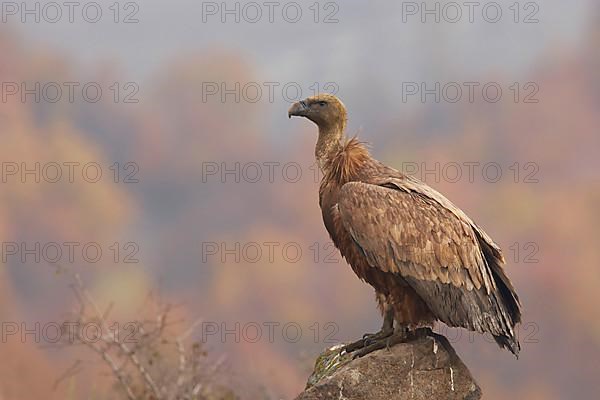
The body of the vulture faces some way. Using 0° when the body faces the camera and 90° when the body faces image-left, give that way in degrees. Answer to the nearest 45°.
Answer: approximately 90°
